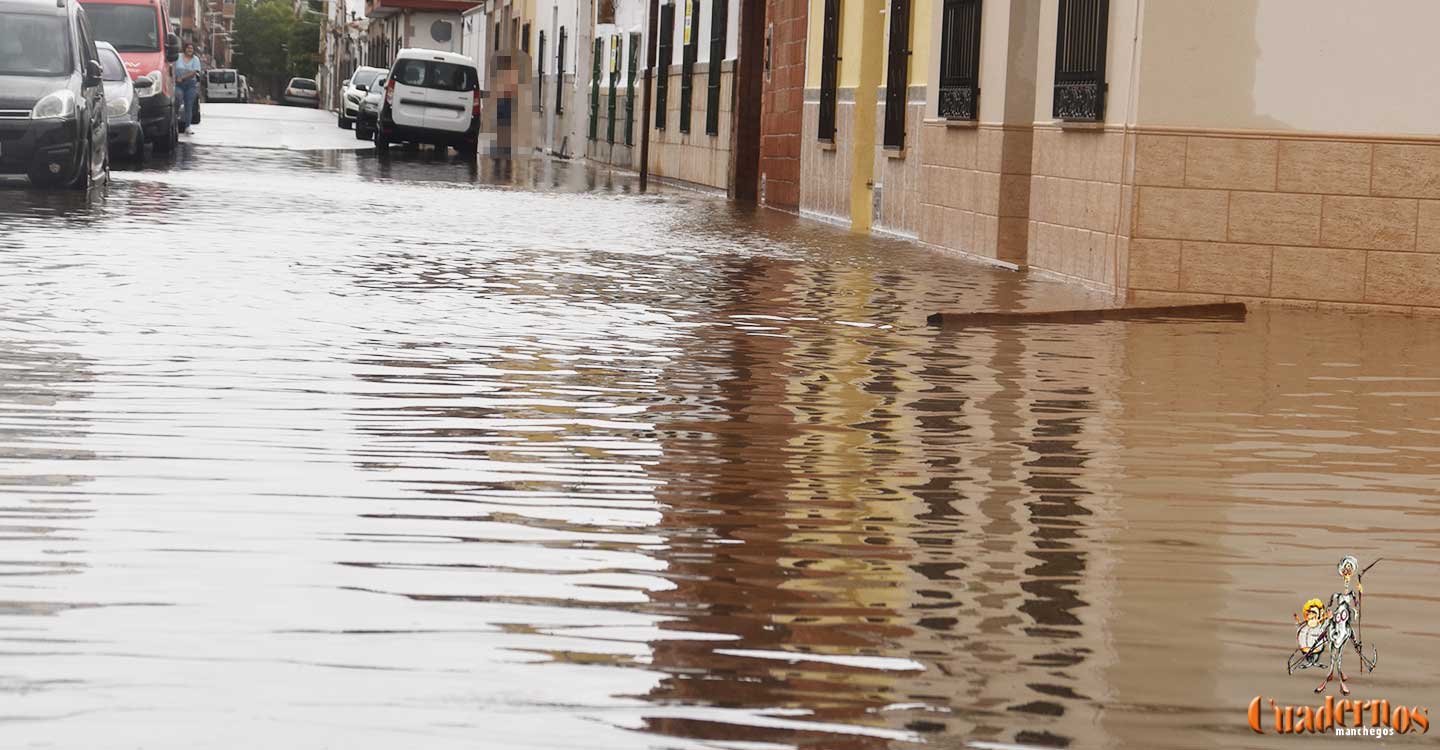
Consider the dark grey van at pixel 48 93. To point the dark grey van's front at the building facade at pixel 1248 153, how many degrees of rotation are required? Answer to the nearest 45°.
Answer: approximately 45° to its left

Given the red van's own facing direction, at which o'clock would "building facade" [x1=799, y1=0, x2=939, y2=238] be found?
The building facade is roughly at 11 o'clock from the red van.

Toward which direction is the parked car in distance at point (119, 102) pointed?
toward the camera

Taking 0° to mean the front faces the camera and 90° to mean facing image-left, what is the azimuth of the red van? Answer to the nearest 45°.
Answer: approximately 0°

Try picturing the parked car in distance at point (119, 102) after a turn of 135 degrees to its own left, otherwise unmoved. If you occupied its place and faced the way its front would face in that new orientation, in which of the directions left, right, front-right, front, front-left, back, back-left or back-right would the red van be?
front-left

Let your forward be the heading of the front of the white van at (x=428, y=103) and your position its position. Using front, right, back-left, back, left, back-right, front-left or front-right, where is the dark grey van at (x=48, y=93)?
back

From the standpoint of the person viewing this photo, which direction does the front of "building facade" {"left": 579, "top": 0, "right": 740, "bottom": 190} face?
facing the viewer and to the left of the viewer

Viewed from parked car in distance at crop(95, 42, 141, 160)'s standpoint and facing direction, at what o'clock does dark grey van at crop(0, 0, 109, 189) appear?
The dark grey van is roughly at 12 o'clock from the parked car in distance.

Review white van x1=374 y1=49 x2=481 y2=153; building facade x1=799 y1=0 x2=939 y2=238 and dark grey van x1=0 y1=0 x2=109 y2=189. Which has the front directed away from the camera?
the white van

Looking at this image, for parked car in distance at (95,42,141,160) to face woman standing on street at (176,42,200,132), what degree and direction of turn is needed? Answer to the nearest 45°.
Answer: approximately 180°

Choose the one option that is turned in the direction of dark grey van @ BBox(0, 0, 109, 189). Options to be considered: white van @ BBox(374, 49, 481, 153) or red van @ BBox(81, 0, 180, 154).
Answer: the red van

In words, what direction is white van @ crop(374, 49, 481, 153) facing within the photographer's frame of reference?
facing away from the viewer

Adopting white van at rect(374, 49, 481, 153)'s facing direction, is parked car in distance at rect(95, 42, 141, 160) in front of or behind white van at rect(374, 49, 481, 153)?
behind
